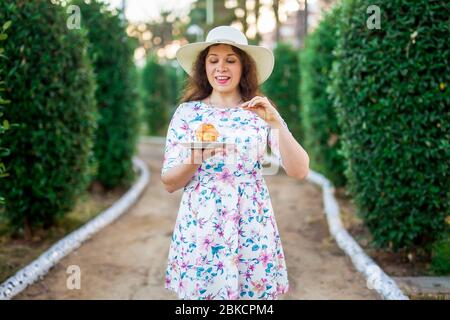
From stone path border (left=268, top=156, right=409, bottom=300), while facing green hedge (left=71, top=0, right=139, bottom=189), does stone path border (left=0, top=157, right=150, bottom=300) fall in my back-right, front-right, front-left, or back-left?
front-left

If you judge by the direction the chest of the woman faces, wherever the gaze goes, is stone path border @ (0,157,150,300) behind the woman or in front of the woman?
behind

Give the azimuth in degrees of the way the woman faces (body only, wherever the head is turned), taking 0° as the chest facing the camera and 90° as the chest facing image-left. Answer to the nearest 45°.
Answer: approximately 0°

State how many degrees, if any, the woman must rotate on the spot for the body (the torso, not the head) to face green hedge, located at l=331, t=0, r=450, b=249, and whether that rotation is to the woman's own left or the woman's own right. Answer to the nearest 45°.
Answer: approximately 135° to the woman's own left

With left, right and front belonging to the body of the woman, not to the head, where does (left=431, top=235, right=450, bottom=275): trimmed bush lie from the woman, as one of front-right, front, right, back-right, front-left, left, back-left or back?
back-left

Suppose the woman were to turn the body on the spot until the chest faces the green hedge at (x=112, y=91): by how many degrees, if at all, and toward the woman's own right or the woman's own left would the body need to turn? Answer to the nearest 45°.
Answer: approximately 180°

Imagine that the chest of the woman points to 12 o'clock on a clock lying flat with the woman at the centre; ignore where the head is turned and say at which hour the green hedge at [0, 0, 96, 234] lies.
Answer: The green hedge is roughly at 5 o'clock from the woman.

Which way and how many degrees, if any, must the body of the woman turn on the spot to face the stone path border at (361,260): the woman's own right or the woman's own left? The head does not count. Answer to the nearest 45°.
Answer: approximately 135° to the woman's own left

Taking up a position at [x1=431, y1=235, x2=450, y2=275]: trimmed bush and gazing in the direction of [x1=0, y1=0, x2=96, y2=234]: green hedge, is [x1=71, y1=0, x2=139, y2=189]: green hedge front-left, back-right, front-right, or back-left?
front-right
